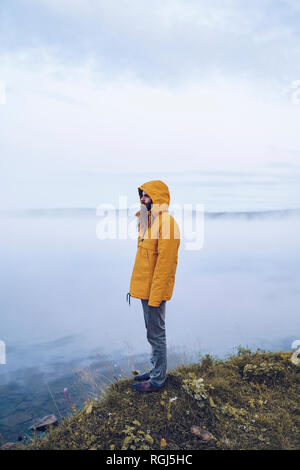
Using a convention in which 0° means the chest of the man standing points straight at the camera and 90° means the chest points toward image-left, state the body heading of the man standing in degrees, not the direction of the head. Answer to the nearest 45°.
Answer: approximately 90°
